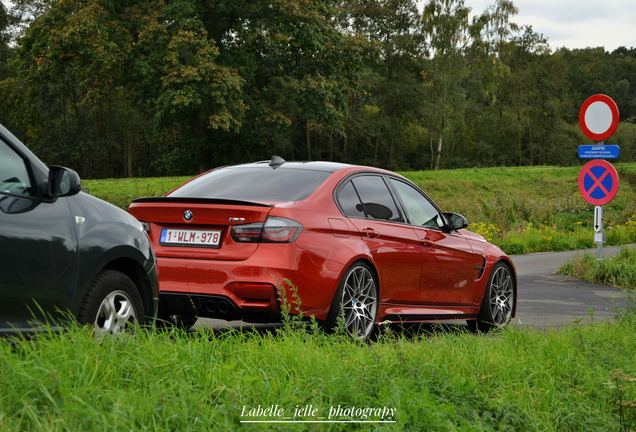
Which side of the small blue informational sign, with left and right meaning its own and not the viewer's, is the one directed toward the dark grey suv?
front

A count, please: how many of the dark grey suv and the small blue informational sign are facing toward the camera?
1

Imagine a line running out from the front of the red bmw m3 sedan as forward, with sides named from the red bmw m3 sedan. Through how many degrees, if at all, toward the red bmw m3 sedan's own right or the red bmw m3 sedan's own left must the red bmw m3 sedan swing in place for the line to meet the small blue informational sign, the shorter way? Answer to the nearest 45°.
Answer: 0° — it already faces it

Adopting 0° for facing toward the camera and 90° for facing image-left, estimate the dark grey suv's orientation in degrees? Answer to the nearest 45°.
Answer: approximately 225°

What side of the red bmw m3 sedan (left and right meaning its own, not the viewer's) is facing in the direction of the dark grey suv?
back

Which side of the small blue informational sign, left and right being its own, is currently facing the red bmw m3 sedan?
front

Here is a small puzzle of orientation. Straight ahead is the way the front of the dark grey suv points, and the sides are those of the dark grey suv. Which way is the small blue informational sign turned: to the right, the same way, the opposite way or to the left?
the opposite way

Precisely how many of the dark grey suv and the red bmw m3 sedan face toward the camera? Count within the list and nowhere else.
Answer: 0

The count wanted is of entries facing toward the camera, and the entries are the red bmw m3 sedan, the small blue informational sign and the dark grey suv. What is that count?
1

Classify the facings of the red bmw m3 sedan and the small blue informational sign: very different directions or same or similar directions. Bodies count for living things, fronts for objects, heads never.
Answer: very different directions

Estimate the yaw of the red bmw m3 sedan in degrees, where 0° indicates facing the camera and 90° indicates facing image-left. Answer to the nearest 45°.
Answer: approximately 225°
